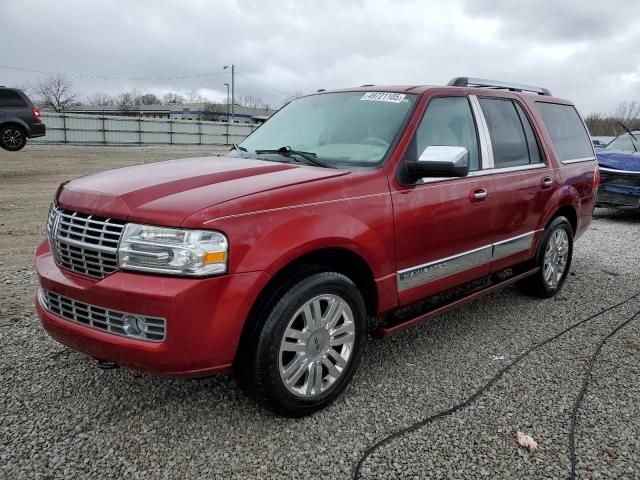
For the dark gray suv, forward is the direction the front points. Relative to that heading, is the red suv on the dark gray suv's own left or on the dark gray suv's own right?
on the dark gray suv's own left

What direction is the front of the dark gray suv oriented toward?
to the viewer's left

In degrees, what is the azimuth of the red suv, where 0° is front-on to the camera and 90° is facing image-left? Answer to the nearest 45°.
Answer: approximately 45°

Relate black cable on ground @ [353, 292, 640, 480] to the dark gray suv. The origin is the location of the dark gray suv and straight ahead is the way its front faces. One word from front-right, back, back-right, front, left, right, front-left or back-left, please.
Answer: left

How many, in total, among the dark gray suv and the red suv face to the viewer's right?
0

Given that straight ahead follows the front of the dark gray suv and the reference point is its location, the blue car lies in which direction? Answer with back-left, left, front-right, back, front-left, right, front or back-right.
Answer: back-left

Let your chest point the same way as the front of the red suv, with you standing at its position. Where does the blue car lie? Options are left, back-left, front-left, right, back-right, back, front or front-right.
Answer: back

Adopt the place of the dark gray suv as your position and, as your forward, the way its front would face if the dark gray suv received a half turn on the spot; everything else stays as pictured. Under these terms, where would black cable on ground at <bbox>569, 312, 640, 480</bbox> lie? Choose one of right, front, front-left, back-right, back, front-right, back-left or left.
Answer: right
